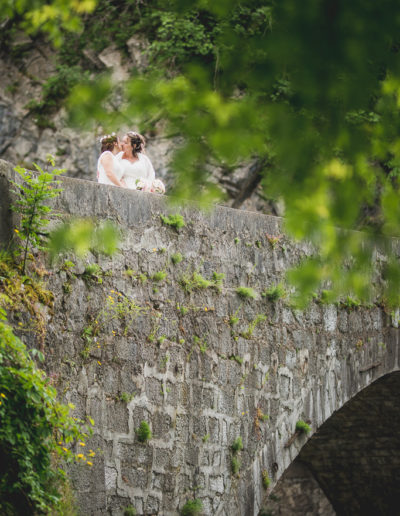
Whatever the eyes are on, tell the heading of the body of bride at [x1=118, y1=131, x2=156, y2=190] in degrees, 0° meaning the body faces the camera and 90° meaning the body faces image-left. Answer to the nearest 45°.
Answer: approximately 45°

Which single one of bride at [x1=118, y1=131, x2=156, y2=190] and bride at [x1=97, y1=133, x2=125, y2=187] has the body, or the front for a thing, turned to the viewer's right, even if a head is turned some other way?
bride at [x1=97, y1=133, x2=125, y2=187]

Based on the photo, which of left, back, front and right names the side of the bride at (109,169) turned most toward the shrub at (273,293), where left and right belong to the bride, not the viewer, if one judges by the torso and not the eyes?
front

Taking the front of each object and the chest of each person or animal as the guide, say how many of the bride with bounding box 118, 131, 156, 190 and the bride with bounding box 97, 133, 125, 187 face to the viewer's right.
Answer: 1

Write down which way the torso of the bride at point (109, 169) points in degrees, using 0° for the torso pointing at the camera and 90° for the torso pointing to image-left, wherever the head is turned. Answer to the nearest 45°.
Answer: approximately 270°

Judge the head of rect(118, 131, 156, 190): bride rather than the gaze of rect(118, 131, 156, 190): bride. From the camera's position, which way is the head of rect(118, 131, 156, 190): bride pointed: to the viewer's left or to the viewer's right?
to the viewer's left
